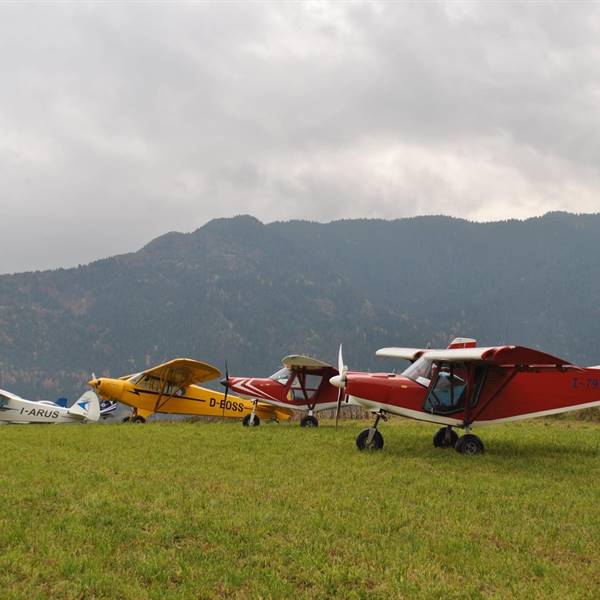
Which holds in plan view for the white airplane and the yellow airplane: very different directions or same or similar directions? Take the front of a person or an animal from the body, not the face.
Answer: same or similar directions

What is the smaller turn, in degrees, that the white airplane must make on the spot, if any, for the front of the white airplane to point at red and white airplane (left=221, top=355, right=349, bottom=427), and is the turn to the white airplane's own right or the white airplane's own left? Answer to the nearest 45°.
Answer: approximately 135° to the white airplane's own left

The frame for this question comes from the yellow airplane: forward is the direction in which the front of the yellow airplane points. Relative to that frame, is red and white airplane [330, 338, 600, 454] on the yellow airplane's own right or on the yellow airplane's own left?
on the yellow airplane's own left

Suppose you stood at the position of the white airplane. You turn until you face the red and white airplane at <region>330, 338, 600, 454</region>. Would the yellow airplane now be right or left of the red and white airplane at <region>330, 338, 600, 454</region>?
left

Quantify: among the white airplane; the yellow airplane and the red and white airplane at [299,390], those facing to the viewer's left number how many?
3

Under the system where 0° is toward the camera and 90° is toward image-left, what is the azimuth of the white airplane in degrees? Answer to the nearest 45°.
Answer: approximately 90°

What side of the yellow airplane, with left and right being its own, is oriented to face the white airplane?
front

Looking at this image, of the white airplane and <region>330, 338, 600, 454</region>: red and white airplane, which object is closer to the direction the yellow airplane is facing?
the white airplane

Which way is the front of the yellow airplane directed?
to the viewer's left

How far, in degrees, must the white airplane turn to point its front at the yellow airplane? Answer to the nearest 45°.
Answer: approximately 180°

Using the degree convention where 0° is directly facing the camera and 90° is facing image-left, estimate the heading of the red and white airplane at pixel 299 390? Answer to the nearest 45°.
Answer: approximately 90°
